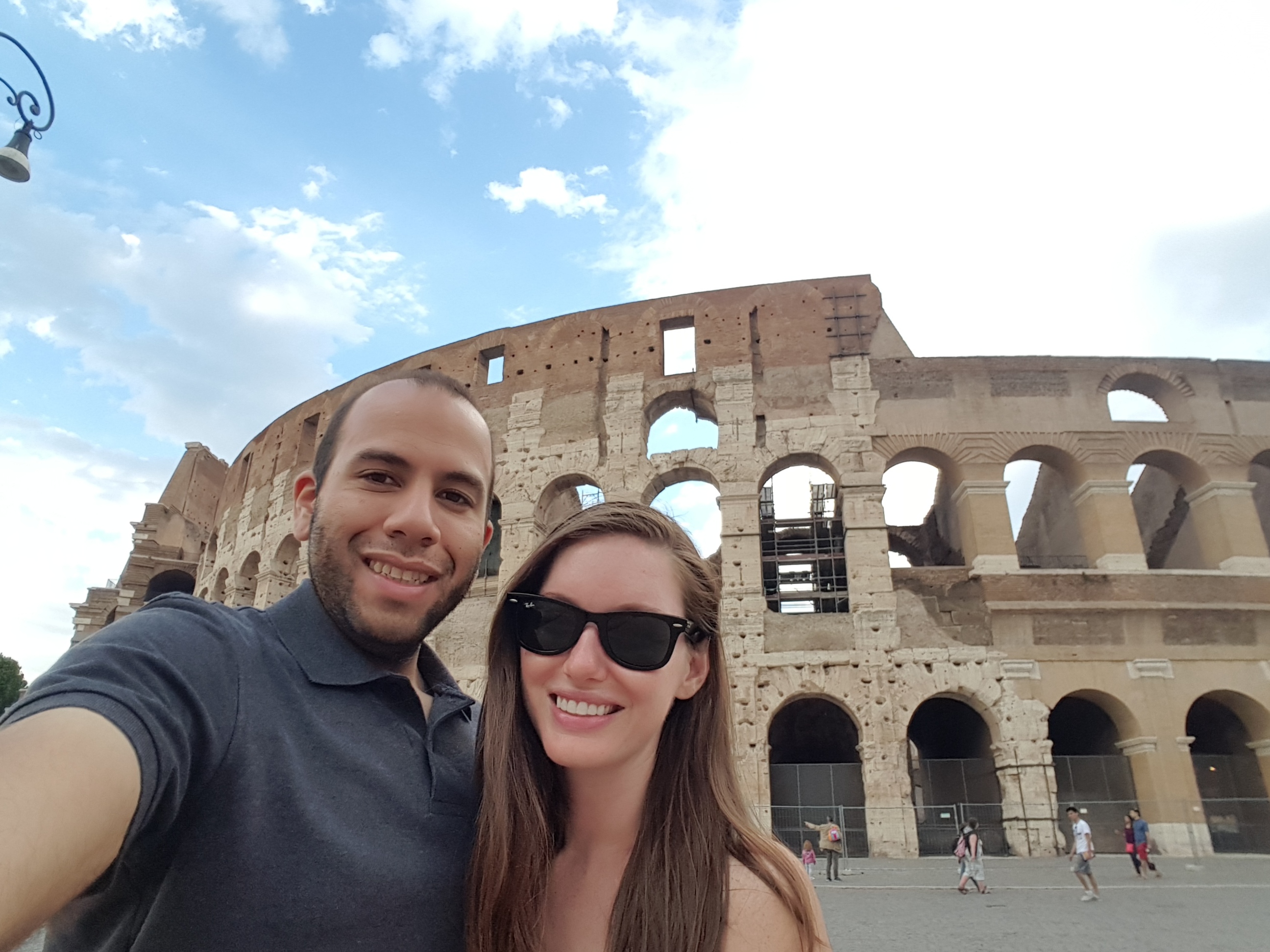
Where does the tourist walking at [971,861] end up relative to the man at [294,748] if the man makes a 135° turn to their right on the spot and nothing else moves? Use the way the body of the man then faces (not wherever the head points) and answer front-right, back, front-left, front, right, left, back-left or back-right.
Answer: back-right

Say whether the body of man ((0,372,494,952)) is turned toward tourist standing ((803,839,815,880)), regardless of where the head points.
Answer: no

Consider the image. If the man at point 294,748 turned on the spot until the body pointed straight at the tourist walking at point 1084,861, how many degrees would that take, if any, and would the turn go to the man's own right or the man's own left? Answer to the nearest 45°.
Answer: approximately 90° to the man's own left

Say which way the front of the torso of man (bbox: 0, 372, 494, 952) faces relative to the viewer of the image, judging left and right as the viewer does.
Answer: facing the viewer and to the right of the viewer

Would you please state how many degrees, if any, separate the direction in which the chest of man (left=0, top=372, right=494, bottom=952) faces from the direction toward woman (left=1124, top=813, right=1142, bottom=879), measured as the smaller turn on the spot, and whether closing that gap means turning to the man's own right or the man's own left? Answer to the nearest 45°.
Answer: approximately 90° to the man's own left

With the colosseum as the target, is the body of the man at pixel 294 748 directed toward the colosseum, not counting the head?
no

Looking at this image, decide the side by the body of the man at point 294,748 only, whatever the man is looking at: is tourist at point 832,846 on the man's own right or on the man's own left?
on the man's own left

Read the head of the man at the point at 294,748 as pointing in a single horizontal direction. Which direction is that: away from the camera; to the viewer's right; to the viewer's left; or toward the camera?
toward the camera
